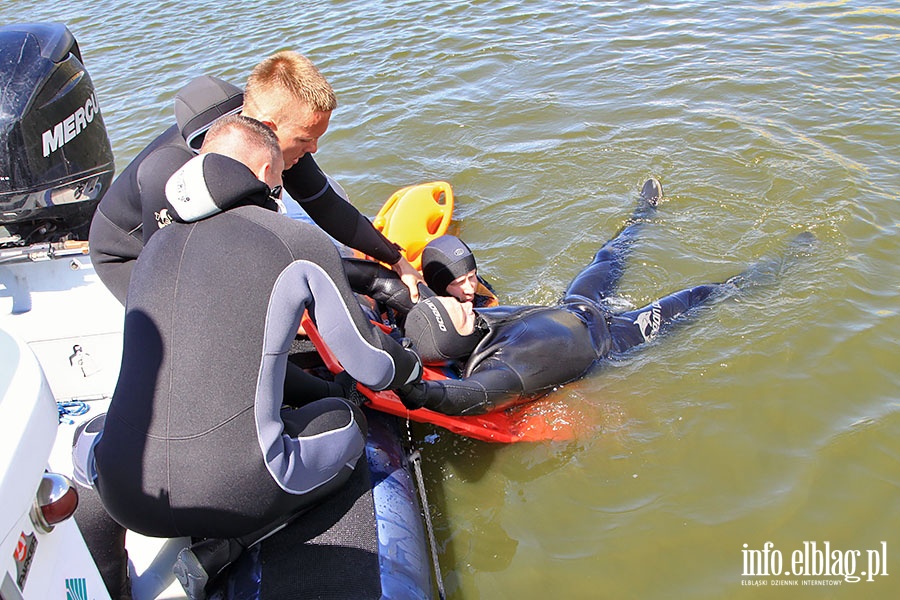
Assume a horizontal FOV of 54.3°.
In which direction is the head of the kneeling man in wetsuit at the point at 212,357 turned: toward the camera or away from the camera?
away from the camera

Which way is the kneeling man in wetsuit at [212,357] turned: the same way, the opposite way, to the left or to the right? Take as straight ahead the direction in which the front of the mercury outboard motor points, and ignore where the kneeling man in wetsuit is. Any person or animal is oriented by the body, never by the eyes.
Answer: the opposite way

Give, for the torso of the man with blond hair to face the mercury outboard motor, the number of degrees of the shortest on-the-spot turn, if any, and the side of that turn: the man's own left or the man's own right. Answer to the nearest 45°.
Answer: approximately 135° to the man's own left

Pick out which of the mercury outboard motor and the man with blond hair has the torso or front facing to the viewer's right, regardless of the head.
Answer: the man with blond hair

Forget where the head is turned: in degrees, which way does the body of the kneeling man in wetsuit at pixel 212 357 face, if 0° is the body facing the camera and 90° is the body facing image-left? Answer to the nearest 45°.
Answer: approximately 225°

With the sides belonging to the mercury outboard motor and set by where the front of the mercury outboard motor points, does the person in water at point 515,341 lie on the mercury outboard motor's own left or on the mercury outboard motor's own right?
on the mercury outboard motor's own left

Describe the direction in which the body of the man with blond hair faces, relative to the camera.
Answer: to the viewer's right

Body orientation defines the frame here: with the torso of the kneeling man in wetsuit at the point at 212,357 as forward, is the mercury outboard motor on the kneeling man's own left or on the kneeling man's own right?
on the kneeling man's own left

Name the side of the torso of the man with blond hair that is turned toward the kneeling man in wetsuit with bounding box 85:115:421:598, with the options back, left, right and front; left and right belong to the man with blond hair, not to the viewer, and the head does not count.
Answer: right

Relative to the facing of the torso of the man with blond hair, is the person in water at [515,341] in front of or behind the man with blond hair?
in front

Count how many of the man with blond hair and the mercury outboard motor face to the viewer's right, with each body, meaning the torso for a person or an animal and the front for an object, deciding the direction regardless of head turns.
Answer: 1

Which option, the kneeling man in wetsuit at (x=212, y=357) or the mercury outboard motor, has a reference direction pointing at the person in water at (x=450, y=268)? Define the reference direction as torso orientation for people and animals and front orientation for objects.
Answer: the kneeling man in wetsuit
